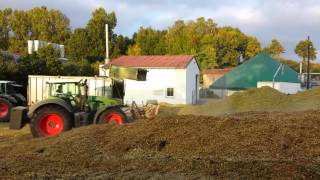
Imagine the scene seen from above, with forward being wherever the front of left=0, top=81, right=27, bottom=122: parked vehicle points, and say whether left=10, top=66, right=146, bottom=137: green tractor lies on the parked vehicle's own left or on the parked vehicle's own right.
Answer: on the parked vehicle's own right

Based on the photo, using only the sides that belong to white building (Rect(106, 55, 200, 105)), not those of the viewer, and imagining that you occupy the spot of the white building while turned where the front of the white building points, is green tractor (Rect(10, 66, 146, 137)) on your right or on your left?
on your right

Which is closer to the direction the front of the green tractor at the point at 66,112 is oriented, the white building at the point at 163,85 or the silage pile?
the silage pile

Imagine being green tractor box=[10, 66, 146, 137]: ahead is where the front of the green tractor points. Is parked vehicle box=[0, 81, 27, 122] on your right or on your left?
on your left

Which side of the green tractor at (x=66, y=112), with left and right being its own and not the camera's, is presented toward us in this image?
right

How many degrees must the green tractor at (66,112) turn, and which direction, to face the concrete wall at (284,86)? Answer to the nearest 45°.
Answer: approximately 45° to its left

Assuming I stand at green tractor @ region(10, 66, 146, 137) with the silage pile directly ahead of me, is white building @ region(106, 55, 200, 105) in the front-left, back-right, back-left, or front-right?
front-left

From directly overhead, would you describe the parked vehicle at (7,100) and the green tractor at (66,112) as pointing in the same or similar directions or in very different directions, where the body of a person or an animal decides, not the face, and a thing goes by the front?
same or similar directions

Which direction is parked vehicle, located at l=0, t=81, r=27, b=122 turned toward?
to the viewer's right
